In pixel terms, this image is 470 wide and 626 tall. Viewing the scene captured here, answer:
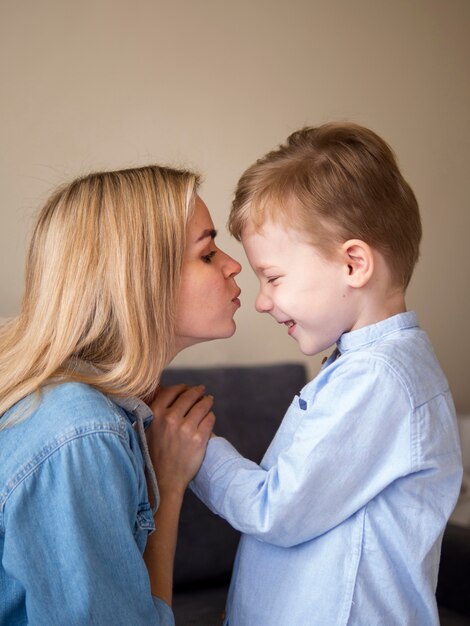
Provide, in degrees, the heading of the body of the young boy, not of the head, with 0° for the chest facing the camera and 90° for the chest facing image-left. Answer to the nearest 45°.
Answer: approximately 90°

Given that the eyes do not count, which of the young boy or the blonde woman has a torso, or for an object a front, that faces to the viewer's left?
the young boy

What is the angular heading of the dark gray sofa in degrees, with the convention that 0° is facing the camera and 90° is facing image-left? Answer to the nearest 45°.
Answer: approximately 0°

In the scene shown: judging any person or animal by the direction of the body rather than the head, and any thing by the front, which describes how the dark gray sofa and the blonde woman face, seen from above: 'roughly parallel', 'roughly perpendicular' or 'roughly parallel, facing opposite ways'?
roughly perpendicular

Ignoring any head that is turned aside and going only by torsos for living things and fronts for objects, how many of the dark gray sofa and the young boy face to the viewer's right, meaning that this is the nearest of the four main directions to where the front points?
0

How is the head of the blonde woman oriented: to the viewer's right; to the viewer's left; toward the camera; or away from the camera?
to the viewer's right

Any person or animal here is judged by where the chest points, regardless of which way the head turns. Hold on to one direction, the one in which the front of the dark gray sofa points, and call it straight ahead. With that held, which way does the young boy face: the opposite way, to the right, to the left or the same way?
to the right

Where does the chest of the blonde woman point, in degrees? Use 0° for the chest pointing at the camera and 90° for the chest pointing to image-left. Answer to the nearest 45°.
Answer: approximately 270°

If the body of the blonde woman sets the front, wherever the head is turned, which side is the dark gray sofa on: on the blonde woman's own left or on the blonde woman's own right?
on the blonde woman's own left

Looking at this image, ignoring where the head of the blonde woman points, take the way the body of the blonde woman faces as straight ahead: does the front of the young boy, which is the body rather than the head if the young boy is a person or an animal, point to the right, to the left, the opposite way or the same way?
the opposite way

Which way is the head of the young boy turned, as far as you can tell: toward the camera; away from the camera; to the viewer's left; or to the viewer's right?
to the viewer's left

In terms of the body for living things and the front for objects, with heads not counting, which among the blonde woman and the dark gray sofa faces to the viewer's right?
the blonde woman
